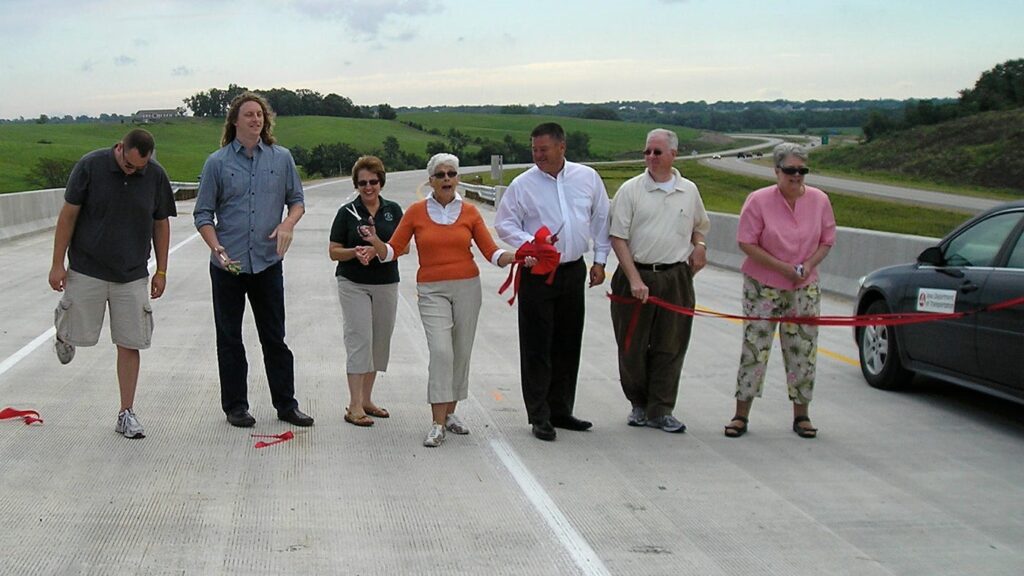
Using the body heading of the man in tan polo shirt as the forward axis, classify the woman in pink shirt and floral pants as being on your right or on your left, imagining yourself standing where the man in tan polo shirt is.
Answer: on your left

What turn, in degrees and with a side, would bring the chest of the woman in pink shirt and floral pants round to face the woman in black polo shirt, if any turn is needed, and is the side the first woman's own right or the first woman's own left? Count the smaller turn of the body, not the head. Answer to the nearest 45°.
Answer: approximately 90° to the first woman's own right

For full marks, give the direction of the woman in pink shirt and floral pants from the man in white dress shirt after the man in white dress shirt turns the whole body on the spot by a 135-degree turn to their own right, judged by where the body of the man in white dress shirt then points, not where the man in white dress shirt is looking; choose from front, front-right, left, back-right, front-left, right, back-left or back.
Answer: back-right

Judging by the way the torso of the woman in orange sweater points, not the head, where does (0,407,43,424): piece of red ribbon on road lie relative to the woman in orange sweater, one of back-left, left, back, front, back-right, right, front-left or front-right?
right

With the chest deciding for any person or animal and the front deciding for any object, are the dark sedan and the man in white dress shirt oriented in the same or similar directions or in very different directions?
very different directions

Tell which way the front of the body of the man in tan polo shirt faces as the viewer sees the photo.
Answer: toward the camera

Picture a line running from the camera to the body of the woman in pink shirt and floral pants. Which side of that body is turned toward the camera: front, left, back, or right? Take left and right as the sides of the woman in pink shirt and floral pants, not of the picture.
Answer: front

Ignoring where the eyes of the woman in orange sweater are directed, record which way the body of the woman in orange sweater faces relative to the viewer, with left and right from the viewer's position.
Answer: facing the viewer

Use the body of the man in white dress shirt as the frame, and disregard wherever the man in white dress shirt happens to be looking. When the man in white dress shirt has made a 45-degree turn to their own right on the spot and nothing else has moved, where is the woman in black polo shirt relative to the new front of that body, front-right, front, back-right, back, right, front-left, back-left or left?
front-right
